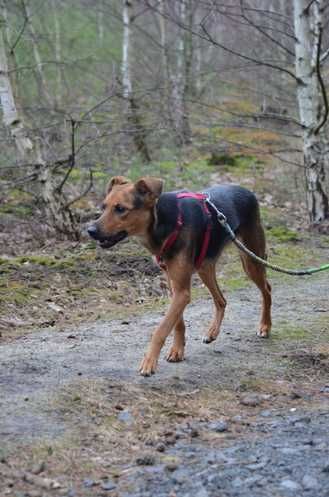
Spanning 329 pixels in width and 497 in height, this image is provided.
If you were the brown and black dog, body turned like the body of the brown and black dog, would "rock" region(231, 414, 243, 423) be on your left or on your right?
on your left

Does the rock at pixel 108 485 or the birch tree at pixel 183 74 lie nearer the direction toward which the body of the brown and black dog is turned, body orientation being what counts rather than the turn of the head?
the rock

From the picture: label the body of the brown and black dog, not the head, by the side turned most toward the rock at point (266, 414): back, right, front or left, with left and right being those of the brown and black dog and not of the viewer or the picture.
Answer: left

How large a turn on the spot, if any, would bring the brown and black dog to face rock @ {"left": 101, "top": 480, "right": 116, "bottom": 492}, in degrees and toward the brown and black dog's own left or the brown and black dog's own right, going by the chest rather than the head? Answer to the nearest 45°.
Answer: approximately 45° to the brown and black dog's own left

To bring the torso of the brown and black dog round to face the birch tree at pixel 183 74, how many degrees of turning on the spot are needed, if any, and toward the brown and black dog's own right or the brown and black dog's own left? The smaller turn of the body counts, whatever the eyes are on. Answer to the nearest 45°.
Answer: approximately 135° to the brown and black dog's own right

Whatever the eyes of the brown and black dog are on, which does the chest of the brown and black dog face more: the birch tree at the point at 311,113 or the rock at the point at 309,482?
the rock

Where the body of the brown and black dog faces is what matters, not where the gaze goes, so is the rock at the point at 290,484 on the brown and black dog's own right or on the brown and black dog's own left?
on the brown and black dog's own left

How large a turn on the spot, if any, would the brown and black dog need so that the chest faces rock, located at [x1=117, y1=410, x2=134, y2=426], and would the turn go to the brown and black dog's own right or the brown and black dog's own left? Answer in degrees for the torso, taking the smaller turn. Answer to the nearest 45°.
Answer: approximately 45° to the brown and black dog's own left

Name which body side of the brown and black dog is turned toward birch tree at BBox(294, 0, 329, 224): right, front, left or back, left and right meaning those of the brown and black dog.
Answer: back

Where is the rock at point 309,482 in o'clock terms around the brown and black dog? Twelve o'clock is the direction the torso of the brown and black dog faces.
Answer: The rock is roughly at 10 o'clock from the brown and black dog.

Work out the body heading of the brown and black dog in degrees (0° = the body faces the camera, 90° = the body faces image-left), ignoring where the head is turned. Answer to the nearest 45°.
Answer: approximately 45°
